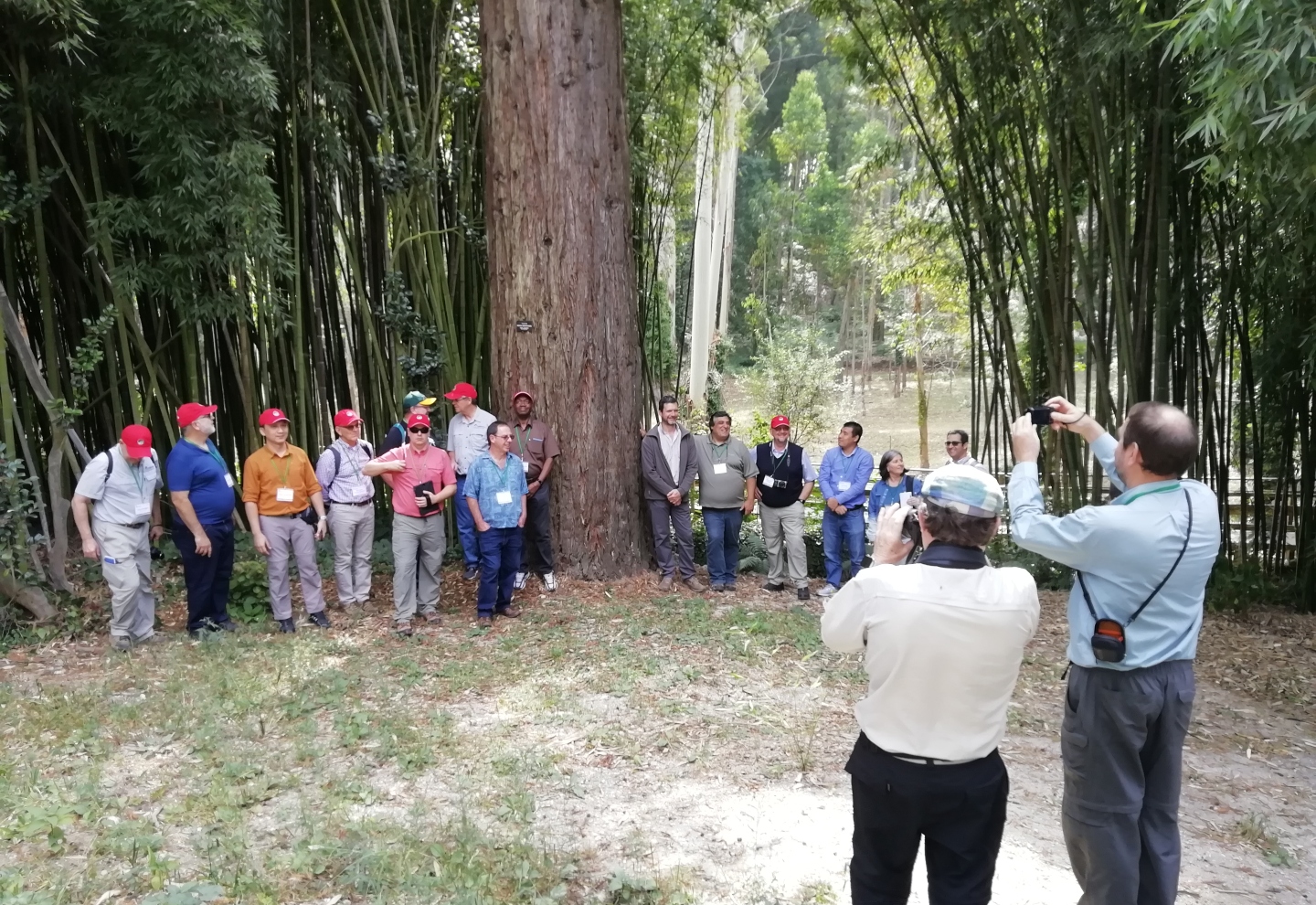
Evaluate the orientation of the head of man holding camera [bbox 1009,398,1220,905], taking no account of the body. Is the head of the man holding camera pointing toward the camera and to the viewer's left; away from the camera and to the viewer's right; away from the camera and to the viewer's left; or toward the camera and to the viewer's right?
away from the camera and to the viewer's left

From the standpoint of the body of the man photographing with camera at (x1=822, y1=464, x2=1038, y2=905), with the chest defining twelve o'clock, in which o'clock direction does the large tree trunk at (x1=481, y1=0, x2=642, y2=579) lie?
The large tree trunk is roughly at 11 o'clock from the man photographing with camera.

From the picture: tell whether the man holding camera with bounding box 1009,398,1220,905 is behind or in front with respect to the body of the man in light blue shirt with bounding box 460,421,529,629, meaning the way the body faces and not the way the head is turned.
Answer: in front

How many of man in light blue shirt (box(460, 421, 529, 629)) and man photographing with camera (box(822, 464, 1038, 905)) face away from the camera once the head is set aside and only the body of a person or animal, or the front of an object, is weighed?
1

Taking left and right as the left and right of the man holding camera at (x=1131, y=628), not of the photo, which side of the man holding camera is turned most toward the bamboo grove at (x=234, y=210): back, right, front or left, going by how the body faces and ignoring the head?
front

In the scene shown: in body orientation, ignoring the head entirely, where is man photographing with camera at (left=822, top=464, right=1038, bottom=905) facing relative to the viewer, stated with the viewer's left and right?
facing away from the viewer

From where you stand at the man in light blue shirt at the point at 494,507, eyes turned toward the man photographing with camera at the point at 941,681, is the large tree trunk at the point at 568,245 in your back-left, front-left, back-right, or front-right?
back-left

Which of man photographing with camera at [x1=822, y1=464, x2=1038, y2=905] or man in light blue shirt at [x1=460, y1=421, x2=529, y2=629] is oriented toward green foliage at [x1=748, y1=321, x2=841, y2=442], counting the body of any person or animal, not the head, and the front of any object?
the man photographing with camera

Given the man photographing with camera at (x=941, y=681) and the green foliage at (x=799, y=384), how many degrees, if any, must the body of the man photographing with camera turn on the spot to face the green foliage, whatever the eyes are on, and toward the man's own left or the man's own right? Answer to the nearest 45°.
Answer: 0° — they already face it

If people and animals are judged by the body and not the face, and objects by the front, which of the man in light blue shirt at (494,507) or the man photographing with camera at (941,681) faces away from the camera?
the man photographing with camera

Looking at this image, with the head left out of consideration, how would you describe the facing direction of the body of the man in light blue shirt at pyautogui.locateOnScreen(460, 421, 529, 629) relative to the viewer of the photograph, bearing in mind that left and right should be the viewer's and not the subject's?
facing the viewer and to the right of the viewer

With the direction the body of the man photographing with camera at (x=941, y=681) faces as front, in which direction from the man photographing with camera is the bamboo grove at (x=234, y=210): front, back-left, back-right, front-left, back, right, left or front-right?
front-left

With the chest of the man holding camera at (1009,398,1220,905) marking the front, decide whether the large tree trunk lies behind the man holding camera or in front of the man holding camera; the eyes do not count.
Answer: in front

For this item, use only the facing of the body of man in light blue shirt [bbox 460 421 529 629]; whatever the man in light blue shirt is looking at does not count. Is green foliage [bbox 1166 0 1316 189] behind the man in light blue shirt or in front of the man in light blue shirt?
in front
